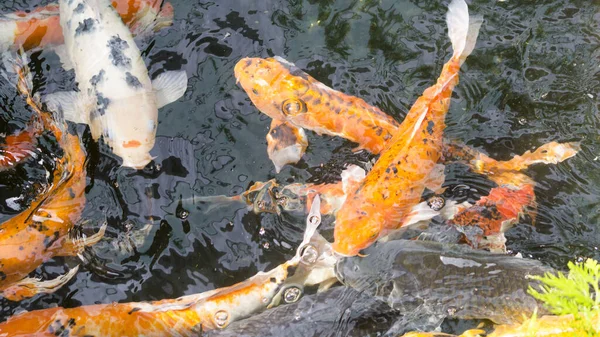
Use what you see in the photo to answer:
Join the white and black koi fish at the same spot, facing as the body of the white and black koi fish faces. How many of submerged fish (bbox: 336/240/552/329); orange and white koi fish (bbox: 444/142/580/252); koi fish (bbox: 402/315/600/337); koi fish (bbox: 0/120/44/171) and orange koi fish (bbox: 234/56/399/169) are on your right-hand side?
1

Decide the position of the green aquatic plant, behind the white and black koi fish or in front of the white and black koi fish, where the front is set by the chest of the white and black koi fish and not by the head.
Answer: in front

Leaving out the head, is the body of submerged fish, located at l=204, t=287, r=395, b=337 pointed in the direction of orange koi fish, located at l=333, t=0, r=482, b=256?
no

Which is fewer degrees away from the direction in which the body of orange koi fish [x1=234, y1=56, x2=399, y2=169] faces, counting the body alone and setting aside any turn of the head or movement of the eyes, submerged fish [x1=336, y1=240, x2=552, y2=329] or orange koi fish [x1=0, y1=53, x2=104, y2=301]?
the orange koi fish

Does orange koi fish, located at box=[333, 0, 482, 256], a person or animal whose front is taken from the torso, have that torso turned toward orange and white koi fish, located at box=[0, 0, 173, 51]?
no

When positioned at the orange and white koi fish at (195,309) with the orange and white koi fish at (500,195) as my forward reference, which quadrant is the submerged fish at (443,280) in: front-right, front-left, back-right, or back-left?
front-right

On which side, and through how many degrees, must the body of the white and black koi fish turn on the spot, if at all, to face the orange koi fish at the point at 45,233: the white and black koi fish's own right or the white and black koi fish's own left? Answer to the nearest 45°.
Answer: approximately 45° to the white and black koi fish's own right

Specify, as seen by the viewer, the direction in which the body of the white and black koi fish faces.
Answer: toward the camera

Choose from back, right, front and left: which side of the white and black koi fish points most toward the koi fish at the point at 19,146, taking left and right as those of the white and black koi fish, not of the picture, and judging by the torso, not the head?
right

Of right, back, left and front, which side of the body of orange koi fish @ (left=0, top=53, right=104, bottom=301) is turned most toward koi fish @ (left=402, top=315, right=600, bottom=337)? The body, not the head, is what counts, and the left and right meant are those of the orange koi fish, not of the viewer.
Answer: left

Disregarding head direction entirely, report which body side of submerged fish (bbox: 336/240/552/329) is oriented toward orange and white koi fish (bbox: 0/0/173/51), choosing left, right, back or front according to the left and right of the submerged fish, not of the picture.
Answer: front

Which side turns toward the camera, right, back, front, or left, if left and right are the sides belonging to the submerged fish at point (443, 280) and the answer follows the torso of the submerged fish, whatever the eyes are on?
left

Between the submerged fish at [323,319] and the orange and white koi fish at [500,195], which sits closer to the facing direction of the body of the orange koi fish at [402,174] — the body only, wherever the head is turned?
the submerged fish

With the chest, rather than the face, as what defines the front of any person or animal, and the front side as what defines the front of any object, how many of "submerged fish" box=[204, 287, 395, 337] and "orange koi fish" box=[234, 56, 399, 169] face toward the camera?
0

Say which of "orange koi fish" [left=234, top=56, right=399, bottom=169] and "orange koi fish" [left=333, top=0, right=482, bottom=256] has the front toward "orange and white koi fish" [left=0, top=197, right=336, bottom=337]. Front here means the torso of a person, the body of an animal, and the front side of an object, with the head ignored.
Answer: "orange koi fish" [left=333, top=0, right=482, bottom=256]
